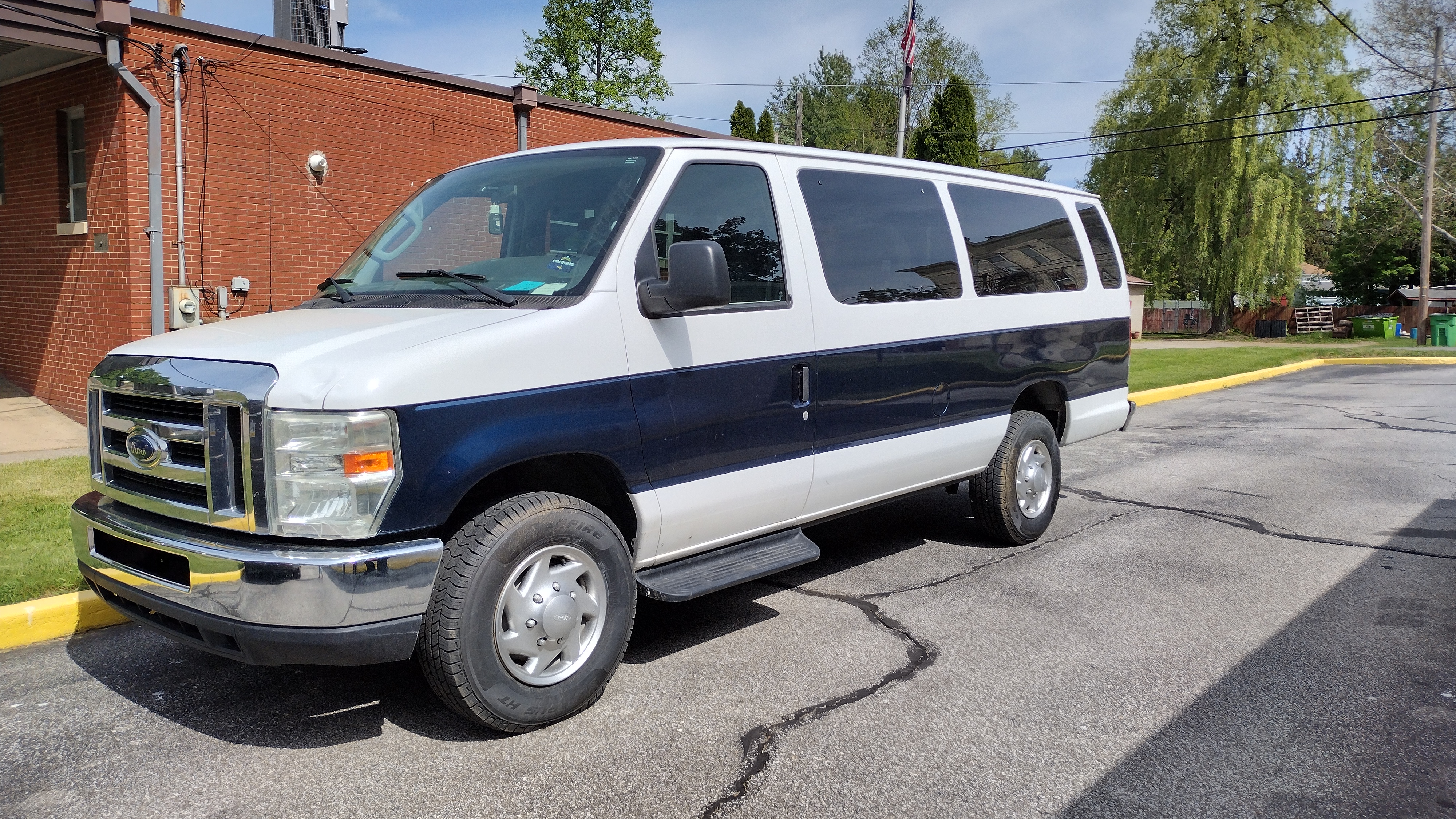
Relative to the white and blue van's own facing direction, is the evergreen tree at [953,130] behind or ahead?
behind

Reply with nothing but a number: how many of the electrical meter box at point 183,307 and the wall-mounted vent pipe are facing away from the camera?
0

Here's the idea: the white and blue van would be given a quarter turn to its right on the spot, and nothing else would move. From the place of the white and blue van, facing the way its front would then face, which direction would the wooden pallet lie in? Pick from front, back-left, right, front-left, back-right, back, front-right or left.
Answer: right

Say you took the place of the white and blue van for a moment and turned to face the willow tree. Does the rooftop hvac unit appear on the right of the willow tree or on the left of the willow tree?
left

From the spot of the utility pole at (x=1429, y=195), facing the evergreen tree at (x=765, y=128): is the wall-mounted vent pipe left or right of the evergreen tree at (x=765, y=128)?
left

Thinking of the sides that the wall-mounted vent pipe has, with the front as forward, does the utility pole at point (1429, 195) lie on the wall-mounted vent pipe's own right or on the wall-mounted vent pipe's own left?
on the wall-mounted vent pipe's own left

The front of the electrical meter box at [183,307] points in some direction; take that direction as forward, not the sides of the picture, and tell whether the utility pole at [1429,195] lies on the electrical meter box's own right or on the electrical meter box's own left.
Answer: on the electrical meter box's own left

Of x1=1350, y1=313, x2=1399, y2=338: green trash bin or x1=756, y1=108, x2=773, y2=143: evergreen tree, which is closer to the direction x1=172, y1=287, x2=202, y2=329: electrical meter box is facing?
the green trash bin

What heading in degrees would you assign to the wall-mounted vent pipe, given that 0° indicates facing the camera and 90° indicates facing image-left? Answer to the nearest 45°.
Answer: approximately 315°

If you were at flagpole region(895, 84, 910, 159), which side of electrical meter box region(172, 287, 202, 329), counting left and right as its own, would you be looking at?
left

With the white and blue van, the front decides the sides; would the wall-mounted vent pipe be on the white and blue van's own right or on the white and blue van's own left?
on the white and blue van's own right

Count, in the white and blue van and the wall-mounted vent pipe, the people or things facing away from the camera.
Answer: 0
